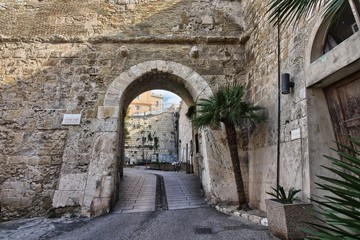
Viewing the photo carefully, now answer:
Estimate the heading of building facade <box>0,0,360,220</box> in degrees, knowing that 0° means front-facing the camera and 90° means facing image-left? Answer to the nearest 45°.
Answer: approximately 0°

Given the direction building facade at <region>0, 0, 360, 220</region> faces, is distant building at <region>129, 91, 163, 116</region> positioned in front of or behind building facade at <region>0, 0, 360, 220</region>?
behind

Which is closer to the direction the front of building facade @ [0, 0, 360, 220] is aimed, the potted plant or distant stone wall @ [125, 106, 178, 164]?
the potted plant

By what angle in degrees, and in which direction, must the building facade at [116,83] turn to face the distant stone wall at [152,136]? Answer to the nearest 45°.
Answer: approximately 180°

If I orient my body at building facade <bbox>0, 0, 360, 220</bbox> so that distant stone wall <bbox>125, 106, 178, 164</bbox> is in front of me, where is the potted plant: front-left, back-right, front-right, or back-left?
back-right

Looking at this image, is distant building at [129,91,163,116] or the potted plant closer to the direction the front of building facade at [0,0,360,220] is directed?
the potted plant

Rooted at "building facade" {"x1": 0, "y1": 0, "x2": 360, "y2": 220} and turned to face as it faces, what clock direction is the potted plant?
The potted plant is roughly at 10 o'clock from the building facade.
